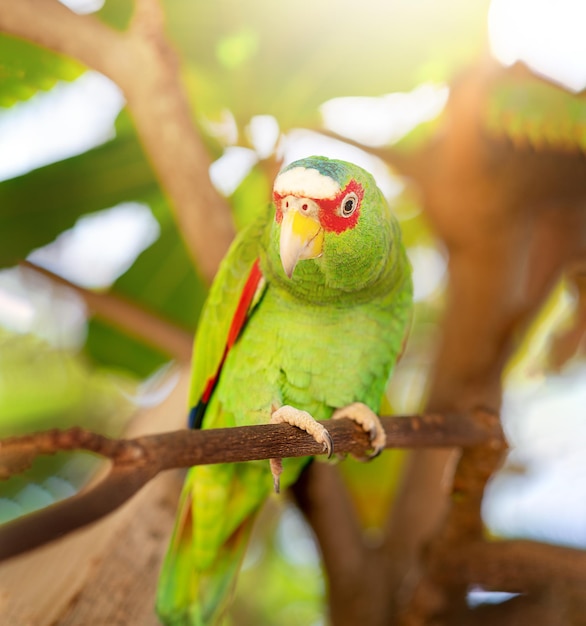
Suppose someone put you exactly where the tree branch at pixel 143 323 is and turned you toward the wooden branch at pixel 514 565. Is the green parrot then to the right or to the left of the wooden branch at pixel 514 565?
right

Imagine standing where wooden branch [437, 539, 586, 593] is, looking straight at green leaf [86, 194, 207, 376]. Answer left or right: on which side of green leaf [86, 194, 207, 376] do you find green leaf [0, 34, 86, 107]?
left

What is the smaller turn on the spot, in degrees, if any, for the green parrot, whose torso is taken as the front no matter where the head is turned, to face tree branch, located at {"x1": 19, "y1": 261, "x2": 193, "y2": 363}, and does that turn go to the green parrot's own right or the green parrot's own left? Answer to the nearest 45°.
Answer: approximately 180°

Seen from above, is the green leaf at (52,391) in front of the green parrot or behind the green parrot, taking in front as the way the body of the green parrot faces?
behind

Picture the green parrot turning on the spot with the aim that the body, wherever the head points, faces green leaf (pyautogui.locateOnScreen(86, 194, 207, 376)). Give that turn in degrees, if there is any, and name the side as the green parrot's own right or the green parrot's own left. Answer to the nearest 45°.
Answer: approximately 180°

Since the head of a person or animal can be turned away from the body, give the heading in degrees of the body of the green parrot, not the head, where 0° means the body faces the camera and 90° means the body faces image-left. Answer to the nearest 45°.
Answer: approximately 315°

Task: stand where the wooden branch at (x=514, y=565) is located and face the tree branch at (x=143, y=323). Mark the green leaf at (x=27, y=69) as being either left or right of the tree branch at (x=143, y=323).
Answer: right
